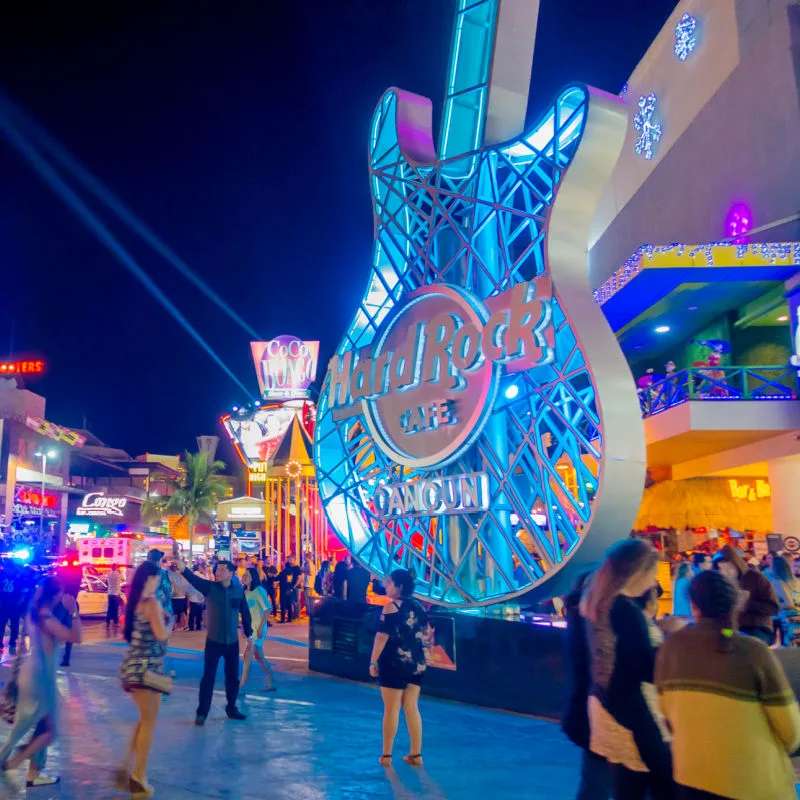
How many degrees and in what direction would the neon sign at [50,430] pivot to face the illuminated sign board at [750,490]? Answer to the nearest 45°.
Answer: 0° — it already faces it

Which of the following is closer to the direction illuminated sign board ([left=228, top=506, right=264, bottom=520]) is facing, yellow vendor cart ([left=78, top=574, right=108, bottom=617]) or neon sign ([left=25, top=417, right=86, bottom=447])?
the yellow vendor cart

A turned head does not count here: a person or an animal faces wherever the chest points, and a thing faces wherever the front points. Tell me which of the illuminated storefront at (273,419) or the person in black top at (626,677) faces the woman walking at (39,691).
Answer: the illuminated storefront

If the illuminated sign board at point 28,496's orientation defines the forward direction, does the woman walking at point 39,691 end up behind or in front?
in front

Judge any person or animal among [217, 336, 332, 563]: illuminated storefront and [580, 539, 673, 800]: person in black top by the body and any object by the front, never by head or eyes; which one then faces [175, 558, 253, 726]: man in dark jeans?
the illuminated storefront

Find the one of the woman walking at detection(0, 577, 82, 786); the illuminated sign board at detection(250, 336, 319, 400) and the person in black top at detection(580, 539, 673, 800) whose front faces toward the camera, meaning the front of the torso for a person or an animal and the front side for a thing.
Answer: the illuminated sign board

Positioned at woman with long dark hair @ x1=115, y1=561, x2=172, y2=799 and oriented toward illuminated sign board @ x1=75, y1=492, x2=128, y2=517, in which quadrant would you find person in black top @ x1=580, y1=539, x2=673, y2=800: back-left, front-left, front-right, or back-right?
back-right

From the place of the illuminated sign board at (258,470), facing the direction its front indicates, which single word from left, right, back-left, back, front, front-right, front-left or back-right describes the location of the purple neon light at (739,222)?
front-left

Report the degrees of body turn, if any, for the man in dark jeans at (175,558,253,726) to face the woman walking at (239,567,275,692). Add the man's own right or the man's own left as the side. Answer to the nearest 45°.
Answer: approximately 180°
